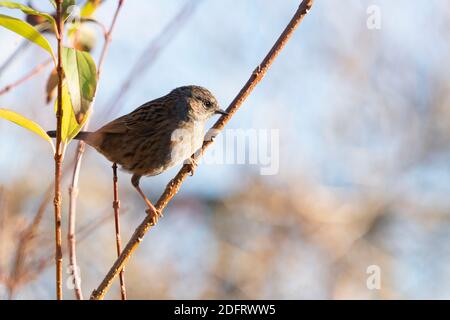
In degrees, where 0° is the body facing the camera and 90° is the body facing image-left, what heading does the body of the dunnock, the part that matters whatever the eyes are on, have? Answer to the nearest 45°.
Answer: approximately 270°
